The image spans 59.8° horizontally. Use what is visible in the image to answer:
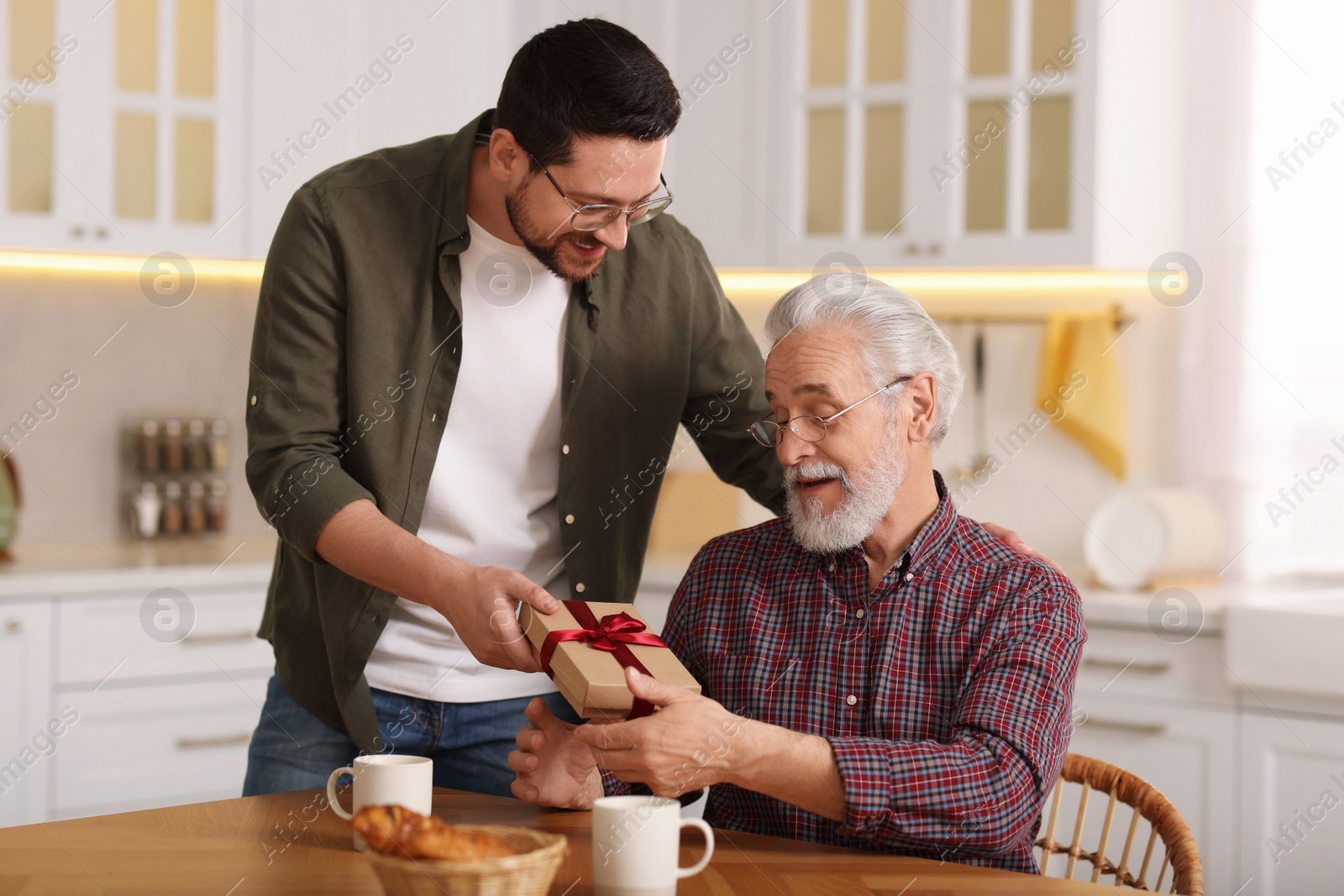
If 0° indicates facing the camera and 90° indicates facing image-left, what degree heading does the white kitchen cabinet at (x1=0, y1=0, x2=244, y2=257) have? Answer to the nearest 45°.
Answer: approximately 0°

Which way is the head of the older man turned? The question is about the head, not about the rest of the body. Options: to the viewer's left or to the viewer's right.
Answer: to the viewer's left

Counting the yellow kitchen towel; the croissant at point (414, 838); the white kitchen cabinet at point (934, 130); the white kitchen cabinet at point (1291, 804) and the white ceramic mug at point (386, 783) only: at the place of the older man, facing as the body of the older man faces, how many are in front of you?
2

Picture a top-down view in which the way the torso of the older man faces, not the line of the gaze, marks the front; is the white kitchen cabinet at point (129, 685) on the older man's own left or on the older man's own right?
on the older man's own right

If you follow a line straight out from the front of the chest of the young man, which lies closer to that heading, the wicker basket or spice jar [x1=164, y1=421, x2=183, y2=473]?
the wicker basket

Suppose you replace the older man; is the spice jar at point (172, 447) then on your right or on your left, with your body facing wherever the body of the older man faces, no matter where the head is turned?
on your right

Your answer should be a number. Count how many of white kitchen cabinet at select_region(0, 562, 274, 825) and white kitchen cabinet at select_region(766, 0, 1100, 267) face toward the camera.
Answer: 2
